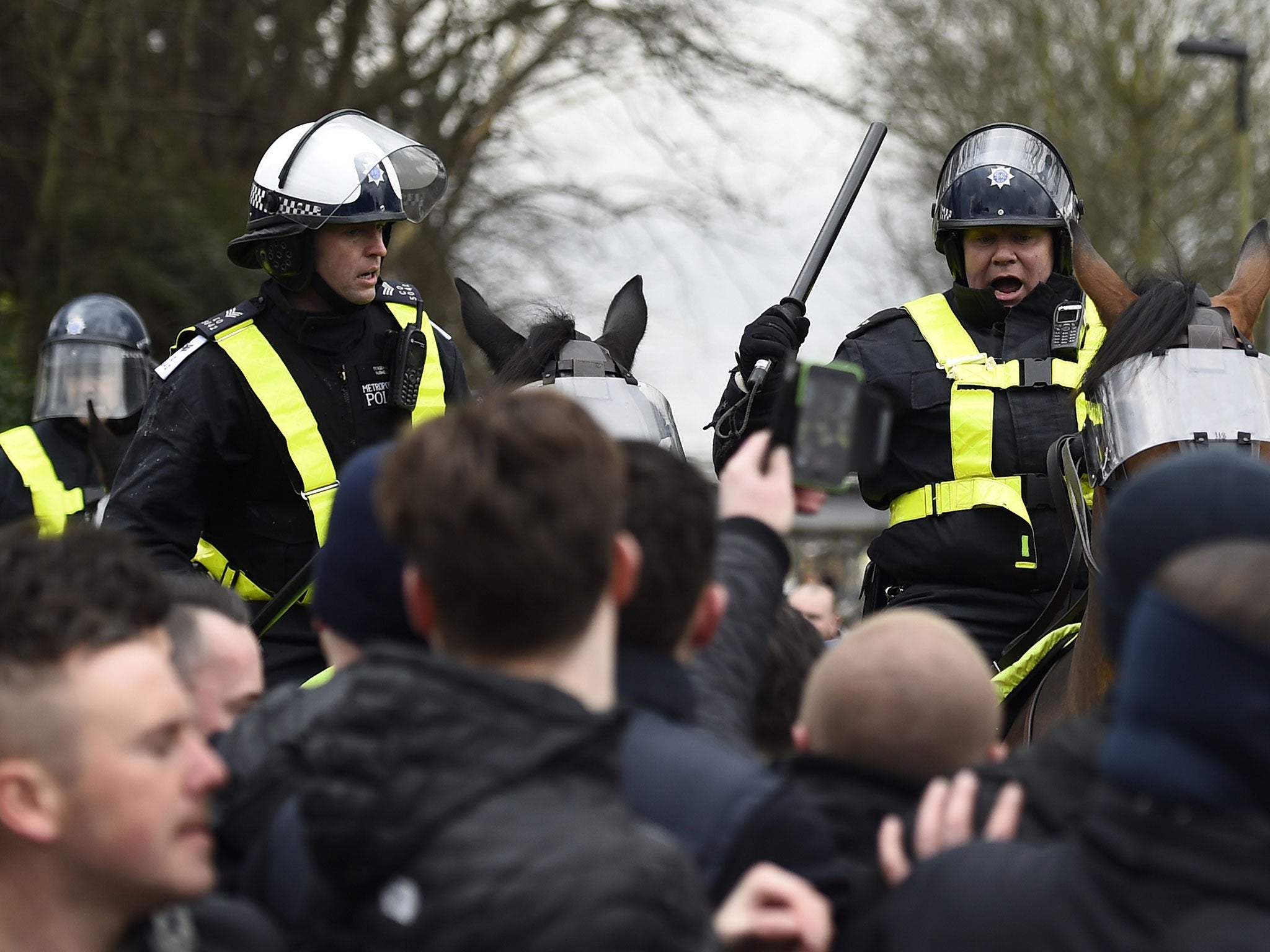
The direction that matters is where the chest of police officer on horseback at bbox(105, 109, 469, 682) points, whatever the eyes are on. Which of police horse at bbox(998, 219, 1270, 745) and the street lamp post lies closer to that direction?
the police horse

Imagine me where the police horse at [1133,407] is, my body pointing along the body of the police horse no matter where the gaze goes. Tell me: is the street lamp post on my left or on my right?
on my left

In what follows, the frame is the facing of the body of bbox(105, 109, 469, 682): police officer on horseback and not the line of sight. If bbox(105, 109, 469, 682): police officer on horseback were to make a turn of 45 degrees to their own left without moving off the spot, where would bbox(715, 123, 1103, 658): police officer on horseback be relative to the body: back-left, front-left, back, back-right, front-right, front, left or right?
front

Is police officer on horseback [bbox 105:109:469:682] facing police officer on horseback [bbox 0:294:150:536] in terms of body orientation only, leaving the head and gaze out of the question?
no

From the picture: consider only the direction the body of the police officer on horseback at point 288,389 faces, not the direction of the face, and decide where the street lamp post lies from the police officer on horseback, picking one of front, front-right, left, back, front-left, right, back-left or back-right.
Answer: left

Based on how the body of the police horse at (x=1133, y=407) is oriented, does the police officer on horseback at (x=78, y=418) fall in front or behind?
behind

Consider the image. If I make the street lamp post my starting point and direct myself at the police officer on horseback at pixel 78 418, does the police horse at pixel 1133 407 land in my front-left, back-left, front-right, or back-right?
front-left

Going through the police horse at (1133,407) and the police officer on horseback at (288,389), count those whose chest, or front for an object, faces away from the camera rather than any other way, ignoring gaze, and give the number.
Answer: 0

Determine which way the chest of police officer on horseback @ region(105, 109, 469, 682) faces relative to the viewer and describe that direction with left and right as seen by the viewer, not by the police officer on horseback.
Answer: facing the viewer and to the right of the viewer

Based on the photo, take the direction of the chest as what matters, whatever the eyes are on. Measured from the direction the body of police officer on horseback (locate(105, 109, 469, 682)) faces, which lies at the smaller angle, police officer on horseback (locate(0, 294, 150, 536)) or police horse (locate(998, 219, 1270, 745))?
the police horse

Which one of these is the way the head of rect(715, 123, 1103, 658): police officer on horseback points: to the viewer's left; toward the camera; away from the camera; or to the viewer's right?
toward the camera

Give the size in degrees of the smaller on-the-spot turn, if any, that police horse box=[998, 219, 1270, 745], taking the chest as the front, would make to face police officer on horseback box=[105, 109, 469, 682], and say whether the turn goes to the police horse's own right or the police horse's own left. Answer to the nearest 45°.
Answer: approximately 135° to the police horse's own right
